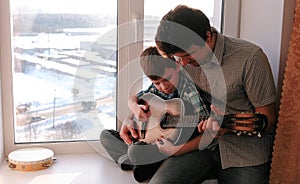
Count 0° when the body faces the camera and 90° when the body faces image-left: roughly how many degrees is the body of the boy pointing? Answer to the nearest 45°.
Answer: approximately 45°

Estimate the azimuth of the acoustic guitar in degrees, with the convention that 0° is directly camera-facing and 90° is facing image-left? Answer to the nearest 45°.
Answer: approximately 45°
